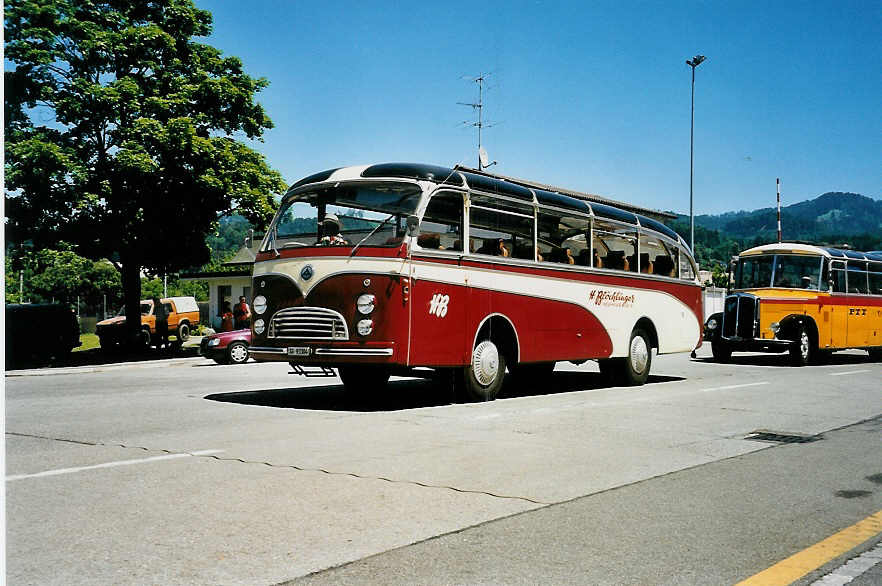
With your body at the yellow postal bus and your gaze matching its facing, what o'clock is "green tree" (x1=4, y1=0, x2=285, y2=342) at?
The green tree is roughly at 1 o'clock from the yellow postal bus.

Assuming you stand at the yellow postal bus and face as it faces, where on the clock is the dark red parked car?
The dark red parked car is roughly at 1 o'clock from the yellow postal bus.

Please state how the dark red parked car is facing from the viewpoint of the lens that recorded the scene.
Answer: facing the viewer and to the left of the viewer

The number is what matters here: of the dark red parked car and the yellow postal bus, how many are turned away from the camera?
0

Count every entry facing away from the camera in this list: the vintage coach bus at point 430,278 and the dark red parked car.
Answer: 0

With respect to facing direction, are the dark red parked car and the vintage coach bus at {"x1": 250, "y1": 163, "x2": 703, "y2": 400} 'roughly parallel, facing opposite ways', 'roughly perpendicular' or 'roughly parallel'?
roughly parallel

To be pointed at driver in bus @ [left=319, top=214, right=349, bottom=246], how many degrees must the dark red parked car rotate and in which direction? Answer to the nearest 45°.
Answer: approximately 45° to its left

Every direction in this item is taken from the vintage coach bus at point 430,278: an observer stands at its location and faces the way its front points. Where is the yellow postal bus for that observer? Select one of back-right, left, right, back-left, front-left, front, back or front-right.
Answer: back

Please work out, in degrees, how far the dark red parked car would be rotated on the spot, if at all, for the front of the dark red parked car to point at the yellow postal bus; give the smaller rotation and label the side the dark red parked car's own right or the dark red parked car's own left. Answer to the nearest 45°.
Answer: approximately 135° to the dark red parked car's own left

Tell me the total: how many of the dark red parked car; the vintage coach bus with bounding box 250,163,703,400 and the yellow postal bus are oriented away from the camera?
0

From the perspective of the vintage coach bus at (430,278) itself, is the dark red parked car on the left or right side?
on its right

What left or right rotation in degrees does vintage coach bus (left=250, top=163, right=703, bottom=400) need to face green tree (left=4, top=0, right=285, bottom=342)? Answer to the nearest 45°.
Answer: approximately 90° to its right
